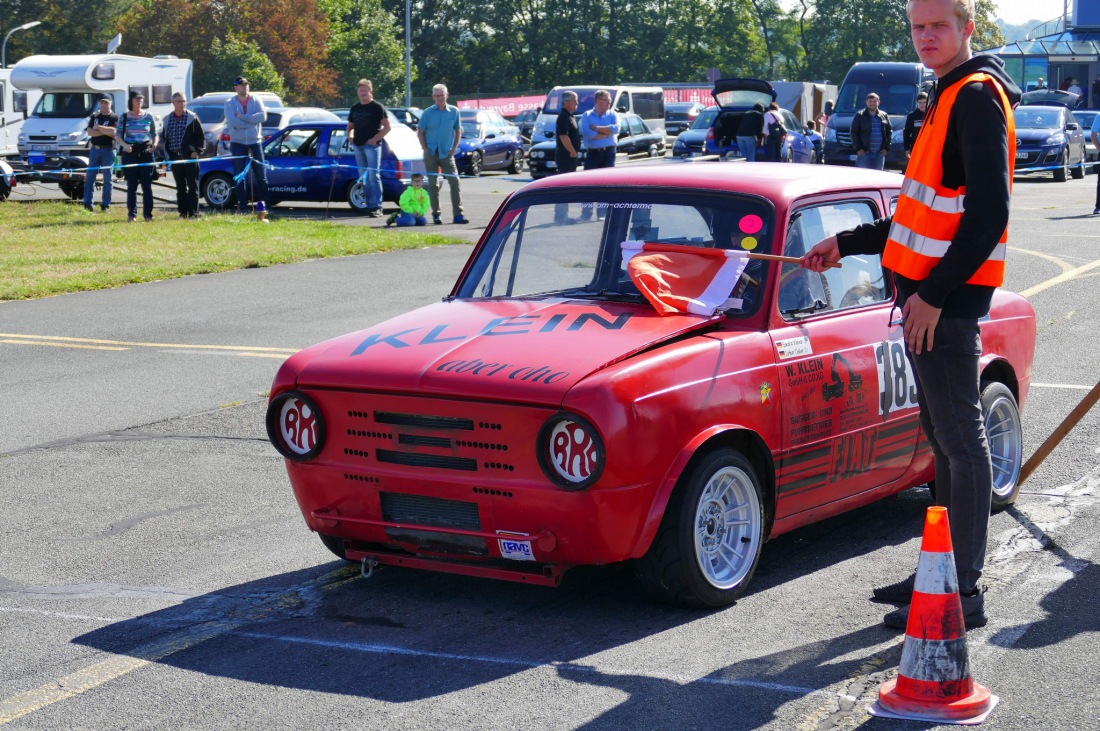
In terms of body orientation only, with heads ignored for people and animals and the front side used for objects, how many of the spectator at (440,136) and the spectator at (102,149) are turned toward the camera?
2

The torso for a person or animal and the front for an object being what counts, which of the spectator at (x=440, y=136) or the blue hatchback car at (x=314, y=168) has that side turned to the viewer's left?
the blue hatchback car

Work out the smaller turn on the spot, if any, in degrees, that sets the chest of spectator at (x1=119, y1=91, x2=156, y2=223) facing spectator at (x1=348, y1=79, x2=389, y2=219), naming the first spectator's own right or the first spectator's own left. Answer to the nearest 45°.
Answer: approximately 90° to the first spectator's own left

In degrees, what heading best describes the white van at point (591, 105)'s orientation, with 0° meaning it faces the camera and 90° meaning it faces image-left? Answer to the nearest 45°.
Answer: approximately 45°

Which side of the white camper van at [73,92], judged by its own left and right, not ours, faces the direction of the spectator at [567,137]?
left

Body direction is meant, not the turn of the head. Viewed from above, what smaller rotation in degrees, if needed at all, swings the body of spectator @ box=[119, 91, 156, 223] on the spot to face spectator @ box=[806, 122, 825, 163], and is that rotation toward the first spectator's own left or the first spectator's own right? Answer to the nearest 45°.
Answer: approximately 135° to the first spectator's own left

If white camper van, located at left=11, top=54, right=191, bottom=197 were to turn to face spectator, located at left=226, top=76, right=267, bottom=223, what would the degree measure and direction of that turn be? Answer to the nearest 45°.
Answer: approximately 45° to its left

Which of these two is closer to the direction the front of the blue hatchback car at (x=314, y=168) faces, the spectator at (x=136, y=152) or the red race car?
the spectator

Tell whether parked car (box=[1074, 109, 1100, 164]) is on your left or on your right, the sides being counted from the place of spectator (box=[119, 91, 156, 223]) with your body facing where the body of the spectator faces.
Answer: on your left

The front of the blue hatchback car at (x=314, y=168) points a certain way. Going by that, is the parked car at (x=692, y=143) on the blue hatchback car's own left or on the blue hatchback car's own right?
on the blue hatchback car's own right

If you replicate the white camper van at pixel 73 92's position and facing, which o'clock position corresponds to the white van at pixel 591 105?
The white van is roughly at 7 o'clock from the white camper van.

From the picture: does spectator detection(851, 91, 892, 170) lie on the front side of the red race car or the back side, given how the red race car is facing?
on the back side

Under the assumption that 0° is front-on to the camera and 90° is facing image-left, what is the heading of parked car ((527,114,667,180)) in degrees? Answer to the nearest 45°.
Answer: approximately 45°

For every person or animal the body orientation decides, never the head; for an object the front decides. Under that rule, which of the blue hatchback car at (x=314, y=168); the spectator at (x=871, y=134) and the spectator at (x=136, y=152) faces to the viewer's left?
the blue hatchback car
